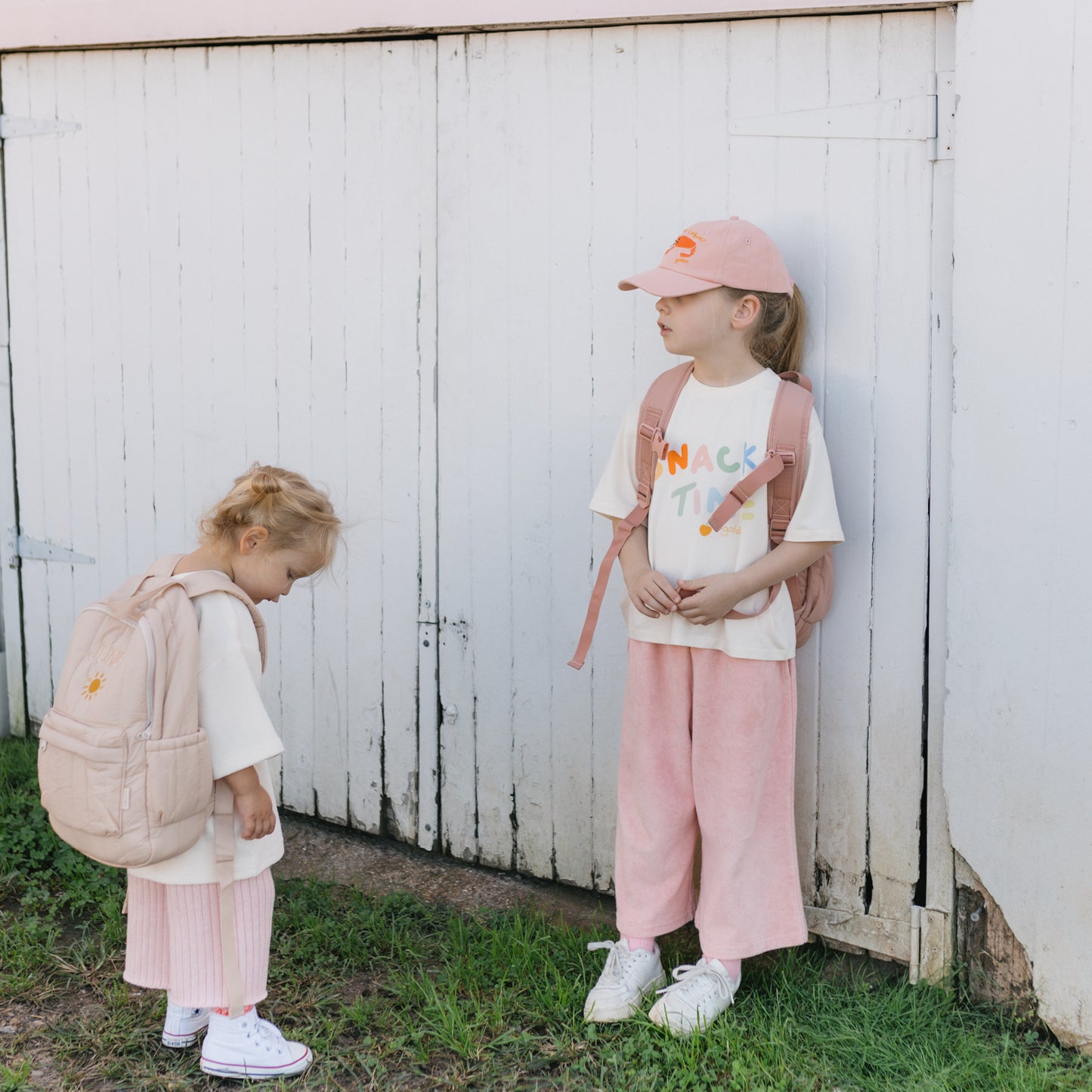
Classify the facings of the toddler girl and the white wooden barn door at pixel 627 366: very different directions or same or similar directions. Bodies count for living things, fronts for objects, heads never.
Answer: very different directions

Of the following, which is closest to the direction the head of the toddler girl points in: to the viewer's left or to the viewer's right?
to the viewer's right

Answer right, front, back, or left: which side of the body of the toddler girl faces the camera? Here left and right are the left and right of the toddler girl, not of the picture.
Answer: right

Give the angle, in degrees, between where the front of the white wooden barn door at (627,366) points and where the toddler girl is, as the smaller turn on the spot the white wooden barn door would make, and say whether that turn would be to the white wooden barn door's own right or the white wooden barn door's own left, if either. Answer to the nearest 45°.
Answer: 0° — it already faces them

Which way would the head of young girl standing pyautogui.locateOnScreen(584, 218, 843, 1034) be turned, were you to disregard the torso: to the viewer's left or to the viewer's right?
to the viewer's left

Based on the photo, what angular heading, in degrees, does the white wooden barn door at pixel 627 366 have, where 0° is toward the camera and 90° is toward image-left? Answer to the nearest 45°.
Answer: approximately 45°

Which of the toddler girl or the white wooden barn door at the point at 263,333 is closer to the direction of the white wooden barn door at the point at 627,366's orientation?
the toddler girl

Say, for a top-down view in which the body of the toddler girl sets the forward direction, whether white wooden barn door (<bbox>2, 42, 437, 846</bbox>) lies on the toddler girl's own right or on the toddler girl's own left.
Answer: on the toddler girl's own left

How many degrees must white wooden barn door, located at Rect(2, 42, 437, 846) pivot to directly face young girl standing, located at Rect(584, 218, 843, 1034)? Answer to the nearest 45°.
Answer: approximately 90° to its left
